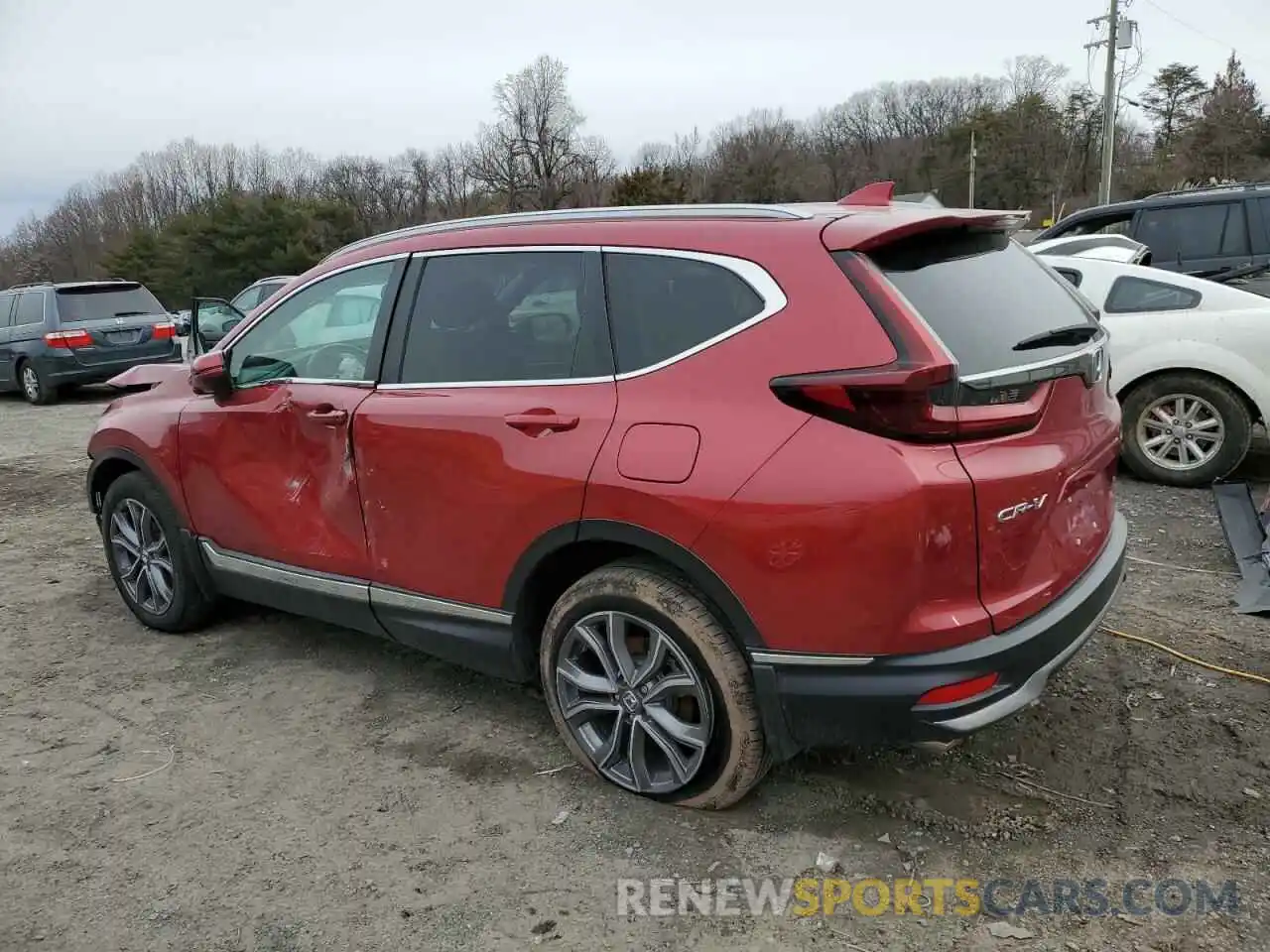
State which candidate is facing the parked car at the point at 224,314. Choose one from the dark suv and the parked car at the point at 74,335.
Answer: the dark suv

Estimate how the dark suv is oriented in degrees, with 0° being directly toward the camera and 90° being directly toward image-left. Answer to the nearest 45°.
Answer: approximately 90°

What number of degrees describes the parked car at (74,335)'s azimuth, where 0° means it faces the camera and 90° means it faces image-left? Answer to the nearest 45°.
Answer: approximately 135°

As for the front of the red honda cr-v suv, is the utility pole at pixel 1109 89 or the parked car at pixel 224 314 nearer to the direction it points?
the parked car

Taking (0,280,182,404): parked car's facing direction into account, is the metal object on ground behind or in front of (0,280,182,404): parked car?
behind

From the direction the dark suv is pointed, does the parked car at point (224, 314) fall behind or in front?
in front

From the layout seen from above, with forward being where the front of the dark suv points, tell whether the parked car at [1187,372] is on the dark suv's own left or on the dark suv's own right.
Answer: on the dark suv's own left

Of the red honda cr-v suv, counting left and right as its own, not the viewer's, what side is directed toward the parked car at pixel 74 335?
front

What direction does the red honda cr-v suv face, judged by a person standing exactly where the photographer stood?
facing away from the viewer and to the left of the viewer
